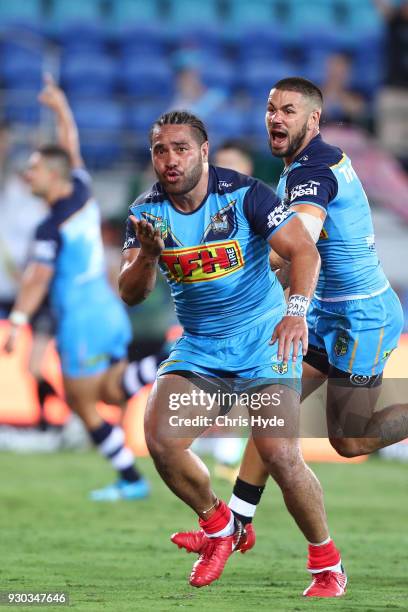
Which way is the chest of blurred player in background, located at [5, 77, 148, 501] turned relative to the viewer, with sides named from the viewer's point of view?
facing to the left of the viewer

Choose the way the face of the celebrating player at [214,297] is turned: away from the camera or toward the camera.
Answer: toward the camera

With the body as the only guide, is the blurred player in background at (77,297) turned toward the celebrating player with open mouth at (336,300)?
no
